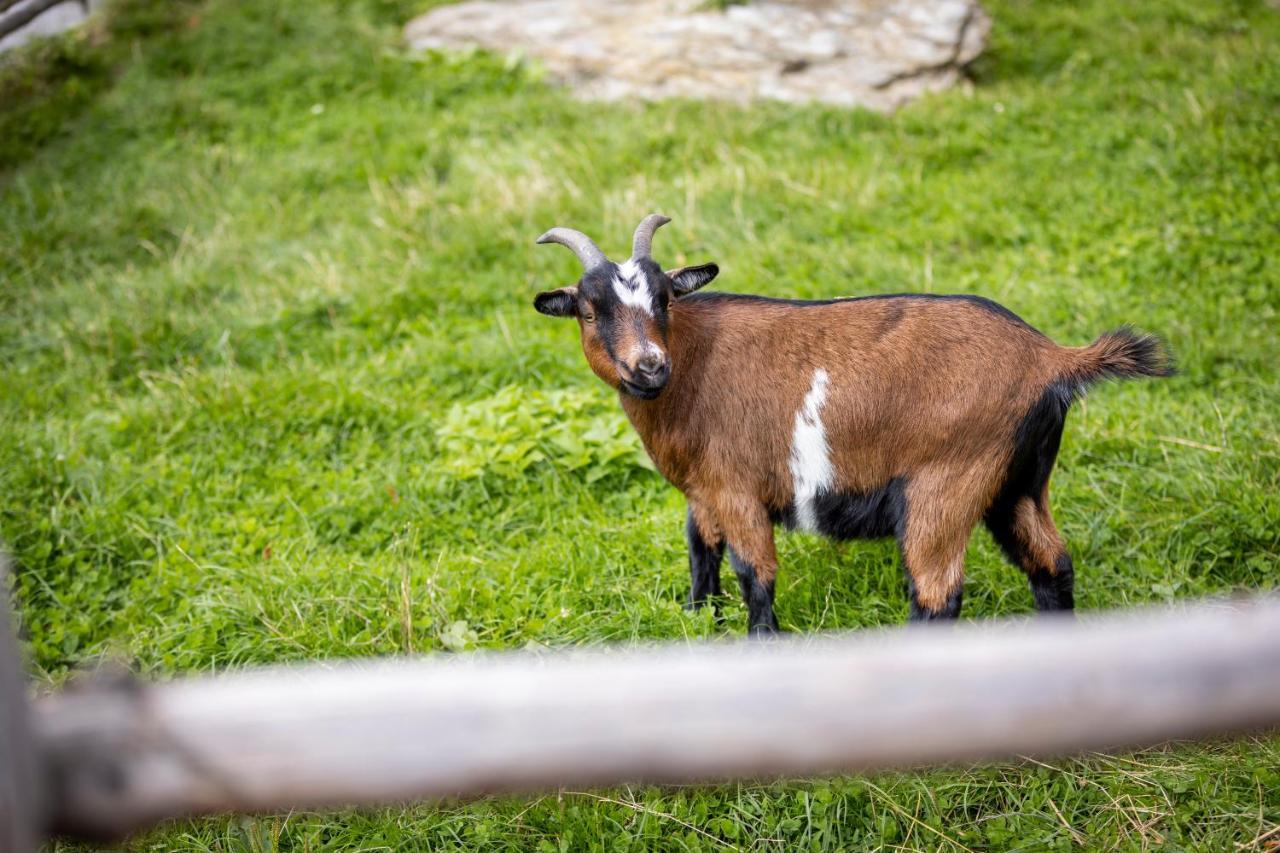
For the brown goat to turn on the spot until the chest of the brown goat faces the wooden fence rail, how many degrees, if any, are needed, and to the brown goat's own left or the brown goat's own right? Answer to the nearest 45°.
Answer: approximately 90° to the brown goat's own left

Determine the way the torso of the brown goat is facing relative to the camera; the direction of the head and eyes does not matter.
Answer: to the viewer's left

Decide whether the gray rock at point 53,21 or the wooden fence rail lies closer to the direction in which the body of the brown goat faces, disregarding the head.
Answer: the gray rock

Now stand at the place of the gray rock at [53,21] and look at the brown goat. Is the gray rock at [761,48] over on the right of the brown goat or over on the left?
left

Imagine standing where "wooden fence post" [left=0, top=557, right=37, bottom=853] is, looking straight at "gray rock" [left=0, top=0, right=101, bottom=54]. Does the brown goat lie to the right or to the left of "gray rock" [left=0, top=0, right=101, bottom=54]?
right

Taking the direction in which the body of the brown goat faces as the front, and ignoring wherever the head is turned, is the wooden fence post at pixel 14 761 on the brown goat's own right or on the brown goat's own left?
on the brown goat's own left

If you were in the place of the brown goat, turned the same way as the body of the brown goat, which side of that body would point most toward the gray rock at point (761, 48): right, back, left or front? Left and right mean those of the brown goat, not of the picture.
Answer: right
